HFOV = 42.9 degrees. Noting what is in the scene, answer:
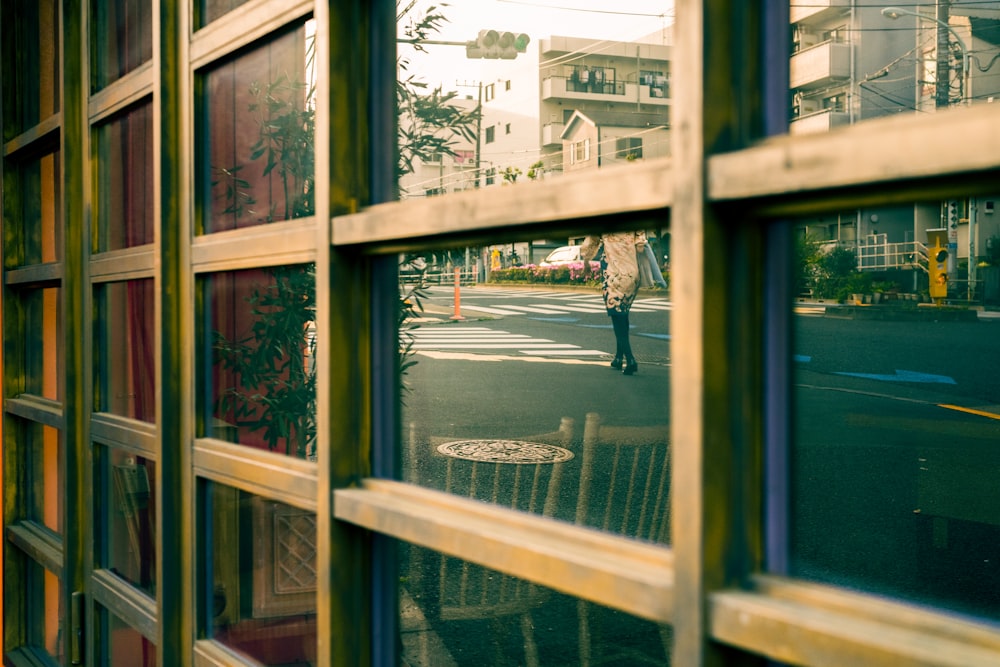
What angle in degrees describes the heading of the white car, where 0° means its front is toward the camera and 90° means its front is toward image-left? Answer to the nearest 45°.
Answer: approximately 90°

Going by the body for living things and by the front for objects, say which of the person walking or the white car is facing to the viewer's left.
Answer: the white car

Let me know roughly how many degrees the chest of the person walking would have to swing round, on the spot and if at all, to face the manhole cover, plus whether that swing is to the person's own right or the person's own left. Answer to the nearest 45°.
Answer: approximately 180°

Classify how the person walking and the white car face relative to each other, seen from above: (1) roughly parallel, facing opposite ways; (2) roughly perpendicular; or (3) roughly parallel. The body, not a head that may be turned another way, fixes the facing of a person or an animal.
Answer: roughly perpendicular
